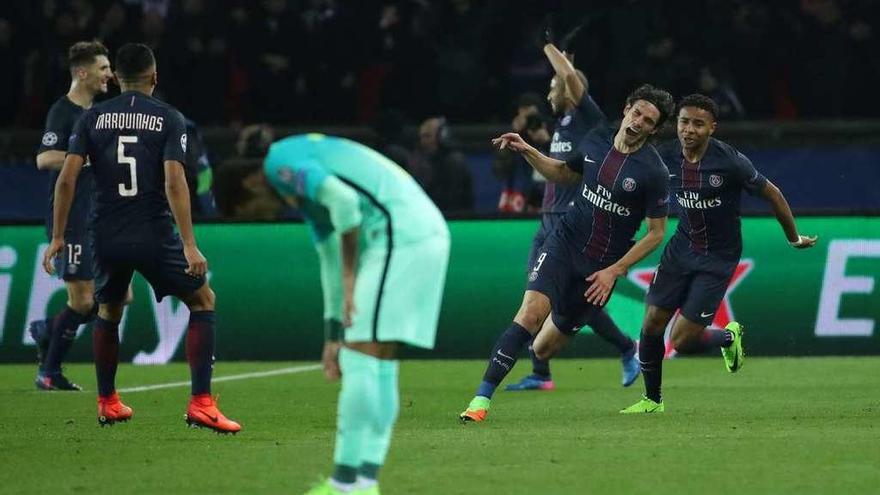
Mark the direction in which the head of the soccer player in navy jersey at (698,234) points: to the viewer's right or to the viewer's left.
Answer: to the viewer's left

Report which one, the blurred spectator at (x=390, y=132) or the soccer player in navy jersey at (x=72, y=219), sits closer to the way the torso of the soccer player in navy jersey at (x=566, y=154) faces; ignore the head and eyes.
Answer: the soccer player in navy jersey

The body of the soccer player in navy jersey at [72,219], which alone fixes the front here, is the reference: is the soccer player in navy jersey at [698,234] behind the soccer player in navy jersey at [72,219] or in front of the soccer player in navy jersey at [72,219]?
in front

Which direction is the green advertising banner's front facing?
toward the camera

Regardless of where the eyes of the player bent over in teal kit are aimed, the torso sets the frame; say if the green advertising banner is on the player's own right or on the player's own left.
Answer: on the player's own right

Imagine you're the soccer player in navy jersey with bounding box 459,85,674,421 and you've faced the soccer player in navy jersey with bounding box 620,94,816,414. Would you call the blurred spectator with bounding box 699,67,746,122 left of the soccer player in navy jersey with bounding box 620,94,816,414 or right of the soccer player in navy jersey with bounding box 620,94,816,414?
left

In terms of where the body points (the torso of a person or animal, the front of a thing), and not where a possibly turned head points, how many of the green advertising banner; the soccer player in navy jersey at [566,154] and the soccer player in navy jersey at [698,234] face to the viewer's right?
0

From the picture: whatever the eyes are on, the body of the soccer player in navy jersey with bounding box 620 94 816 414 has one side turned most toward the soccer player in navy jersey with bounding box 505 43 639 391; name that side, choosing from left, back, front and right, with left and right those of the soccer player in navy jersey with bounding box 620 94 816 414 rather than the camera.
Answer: right

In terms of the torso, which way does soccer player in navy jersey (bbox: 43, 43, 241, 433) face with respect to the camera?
away from the camera

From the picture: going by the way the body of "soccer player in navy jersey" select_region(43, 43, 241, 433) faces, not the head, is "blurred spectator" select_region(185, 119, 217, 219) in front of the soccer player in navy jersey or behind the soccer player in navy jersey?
in front

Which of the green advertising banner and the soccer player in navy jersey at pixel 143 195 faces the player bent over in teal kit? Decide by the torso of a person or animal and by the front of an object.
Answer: the green advertising banner

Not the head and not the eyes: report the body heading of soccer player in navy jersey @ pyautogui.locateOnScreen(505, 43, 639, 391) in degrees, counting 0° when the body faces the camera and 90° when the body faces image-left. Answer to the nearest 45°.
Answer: approximately 45°

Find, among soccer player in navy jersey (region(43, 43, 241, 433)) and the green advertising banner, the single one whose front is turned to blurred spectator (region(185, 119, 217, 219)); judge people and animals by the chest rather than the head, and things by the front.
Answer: the soccer player in navy jersey

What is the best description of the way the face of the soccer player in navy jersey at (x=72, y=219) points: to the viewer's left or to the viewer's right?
to the viewer's right
